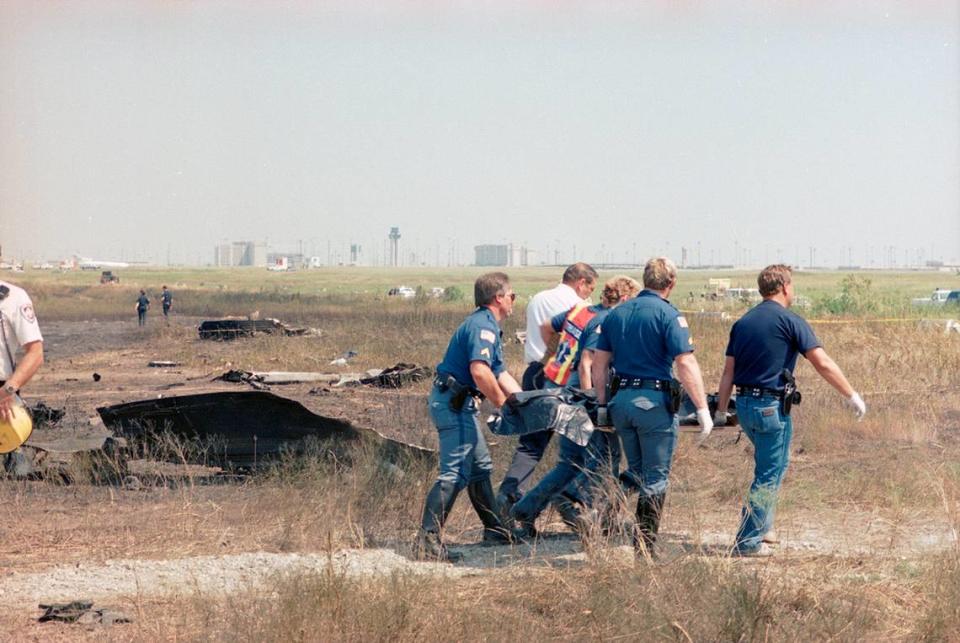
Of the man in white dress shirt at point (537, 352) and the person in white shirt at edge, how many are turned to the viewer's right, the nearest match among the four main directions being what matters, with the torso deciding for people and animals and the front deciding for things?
1
